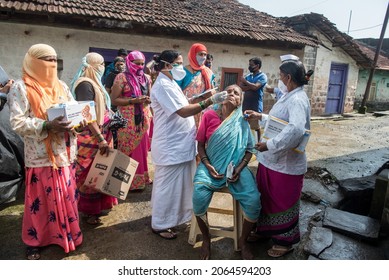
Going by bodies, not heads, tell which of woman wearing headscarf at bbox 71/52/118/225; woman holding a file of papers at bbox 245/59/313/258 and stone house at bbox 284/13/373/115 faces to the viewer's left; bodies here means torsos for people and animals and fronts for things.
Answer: woman holding a file of papers at bbox 245/59/313/258

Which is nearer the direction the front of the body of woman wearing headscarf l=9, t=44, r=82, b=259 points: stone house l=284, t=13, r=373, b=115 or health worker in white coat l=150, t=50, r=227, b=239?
the health worker in white coat

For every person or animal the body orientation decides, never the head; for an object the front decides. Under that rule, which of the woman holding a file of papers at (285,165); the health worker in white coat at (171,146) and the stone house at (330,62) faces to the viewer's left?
the woman holding a file of papers

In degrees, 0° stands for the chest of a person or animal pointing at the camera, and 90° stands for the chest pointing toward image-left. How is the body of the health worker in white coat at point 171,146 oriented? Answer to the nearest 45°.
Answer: approximately 270°

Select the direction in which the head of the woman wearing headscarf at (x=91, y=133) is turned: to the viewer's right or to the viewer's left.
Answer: to the viewer's right

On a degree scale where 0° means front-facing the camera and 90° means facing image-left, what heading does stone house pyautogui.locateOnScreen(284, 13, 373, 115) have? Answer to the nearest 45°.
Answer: approximately 0°

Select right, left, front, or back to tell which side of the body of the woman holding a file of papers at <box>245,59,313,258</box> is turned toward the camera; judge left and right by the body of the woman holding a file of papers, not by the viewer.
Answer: left

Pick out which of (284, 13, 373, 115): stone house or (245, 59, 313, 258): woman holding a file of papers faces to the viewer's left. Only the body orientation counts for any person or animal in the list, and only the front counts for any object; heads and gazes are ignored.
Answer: the woman holding a file of papers

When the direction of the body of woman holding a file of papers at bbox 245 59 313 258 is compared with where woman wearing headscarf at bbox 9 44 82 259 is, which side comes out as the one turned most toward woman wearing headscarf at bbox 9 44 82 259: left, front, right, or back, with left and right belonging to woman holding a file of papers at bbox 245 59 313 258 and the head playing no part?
front

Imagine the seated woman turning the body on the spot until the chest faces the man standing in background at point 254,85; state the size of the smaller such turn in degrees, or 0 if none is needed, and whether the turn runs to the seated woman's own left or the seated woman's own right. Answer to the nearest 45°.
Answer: approximately 180°

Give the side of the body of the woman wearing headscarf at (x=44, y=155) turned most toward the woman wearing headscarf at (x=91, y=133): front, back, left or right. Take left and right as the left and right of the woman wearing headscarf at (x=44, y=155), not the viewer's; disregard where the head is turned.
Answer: left
